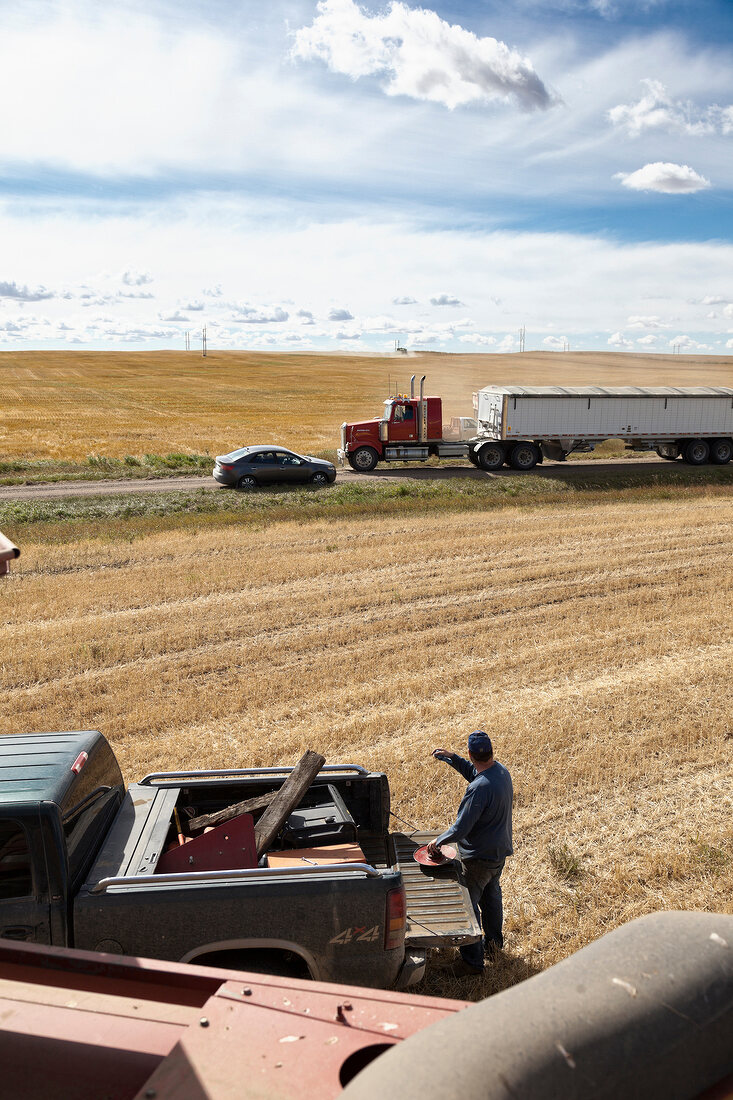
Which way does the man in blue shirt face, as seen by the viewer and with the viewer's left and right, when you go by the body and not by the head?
facing away from the viewer and to the left of the viewer

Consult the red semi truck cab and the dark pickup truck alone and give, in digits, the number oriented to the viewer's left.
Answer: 2

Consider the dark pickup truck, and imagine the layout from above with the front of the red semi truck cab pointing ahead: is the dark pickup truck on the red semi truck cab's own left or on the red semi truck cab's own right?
on the red semi truck cab's own left

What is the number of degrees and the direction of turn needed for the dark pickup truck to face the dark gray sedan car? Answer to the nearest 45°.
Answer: approximately 90° to its right

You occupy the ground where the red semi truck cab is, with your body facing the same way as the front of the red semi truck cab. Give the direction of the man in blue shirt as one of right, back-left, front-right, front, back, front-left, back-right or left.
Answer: left

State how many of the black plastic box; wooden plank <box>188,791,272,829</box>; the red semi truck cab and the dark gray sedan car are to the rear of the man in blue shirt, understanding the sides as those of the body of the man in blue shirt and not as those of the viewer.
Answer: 0

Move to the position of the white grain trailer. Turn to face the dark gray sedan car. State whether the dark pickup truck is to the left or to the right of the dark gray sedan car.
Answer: left

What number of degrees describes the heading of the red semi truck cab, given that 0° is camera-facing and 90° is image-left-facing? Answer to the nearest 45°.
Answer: approximately 90°

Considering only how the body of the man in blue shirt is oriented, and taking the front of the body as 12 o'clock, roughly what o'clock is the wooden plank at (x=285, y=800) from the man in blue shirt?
The wooden plank is roughly at 10 o'clock from the man in blue shirt.

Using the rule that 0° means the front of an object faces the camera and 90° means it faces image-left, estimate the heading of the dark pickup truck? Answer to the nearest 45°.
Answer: approximately 90°

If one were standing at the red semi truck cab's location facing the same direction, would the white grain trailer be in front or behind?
behind

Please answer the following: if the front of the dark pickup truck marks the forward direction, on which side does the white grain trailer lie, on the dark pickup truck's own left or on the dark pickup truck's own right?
on the dark pickup truck's own right

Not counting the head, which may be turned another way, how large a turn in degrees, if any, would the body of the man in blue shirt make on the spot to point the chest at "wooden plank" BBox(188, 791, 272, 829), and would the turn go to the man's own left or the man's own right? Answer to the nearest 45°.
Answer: approximately 45° to the man's own left

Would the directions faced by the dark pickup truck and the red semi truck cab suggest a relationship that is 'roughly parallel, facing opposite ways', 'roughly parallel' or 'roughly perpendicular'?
roughly parallel

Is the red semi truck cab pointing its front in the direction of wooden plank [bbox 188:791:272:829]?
no
